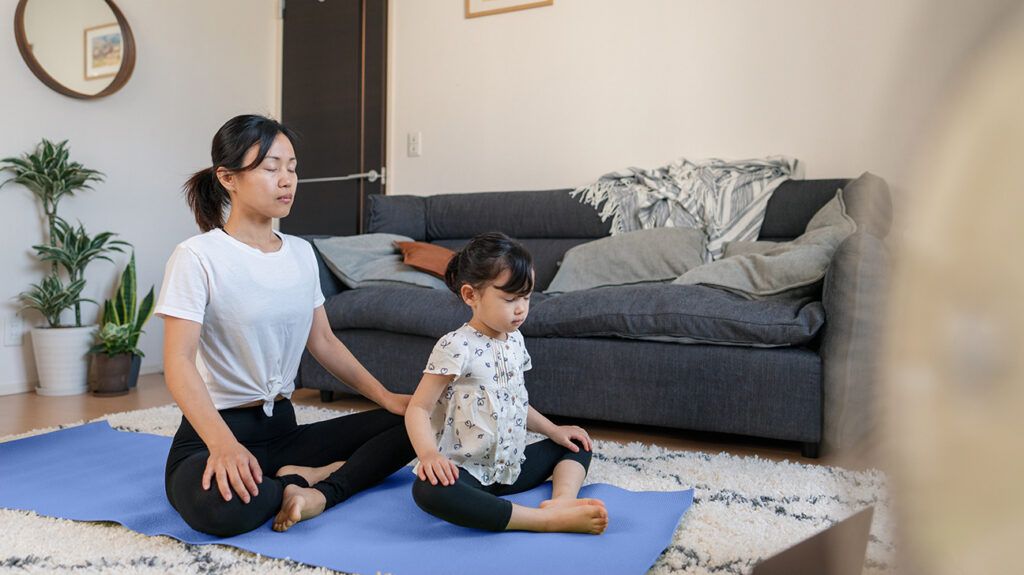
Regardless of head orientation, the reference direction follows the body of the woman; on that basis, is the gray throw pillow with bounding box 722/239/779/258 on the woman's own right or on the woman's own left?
on the woman's own left

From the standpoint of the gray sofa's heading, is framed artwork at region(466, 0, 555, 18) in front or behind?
behind

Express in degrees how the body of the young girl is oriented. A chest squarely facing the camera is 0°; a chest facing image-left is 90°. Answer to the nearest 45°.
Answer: approximately 315°

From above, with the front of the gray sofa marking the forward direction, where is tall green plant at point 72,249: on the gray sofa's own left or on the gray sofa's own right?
on the gray sofa's own right

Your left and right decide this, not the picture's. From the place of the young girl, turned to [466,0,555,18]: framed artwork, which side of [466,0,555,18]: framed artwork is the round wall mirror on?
left

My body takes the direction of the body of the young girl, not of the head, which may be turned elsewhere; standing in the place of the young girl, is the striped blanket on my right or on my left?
on my left

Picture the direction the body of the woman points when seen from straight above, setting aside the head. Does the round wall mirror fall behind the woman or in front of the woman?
behind

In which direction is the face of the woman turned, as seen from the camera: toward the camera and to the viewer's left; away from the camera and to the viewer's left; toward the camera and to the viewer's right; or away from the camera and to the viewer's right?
toward the camera and to the viewer's right

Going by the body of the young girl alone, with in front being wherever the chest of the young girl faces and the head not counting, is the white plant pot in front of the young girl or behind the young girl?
behind

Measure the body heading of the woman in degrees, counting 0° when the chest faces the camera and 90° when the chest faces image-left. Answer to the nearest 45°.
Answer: approximately 315°

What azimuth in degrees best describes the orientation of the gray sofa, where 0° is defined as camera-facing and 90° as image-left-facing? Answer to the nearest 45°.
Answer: approximately 0°
